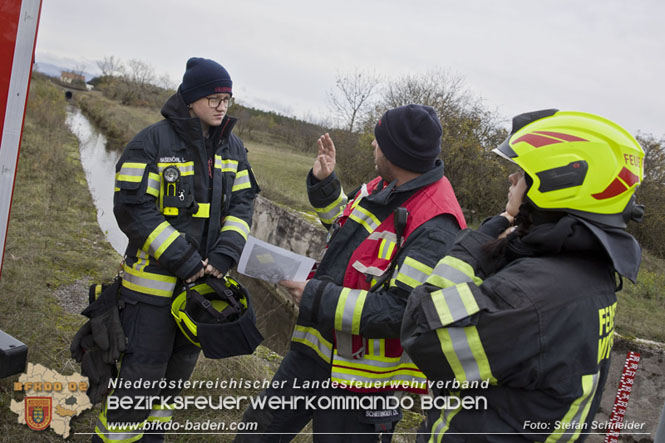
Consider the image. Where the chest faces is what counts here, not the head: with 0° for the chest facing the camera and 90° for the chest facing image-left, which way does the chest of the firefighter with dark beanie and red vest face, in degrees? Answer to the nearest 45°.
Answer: approximately 45°

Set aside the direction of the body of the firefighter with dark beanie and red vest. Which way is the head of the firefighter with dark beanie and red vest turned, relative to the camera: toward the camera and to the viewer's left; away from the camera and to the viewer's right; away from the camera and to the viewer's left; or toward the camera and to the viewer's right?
away from the camera and to the viewer's left

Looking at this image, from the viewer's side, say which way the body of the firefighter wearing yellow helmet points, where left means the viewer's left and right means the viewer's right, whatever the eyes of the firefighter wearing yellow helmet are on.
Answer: facing to the left of the viewer

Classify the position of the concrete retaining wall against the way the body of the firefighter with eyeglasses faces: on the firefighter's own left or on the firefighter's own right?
on the firefighter's own left

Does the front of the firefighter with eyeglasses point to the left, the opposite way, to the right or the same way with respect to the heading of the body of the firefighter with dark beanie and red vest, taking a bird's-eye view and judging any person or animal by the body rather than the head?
to the left

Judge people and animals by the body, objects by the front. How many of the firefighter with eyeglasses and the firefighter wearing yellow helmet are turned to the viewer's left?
1

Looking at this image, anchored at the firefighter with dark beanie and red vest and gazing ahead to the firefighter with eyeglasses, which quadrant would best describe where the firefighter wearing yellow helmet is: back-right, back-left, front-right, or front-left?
back-left

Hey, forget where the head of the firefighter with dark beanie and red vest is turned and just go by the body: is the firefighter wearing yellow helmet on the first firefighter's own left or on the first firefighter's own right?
on the first firefighter's own left

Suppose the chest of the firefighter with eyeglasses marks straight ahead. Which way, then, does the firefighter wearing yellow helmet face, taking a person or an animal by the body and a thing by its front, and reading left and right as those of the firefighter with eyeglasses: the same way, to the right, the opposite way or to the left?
the opposite way
